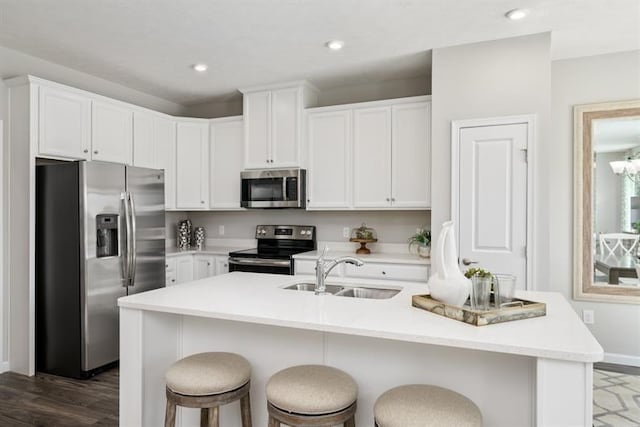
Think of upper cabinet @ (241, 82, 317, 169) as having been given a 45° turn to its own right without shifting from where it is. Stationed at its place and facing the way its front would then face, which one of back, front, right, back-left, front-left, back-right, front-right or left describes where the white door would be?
back-left

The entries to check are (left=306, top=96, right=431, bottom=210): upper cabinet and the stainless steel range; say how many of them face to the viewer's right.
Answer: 0

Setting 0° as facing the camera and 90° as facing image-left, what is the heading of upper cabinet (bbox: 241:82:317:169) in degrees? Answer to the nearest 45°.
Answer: approximately 45°

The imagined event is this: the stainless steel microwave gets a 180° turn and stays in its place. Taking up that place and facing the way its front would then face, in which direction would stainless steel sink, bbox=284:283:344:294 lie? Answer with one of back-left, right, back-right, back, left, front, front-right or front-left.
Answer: back-right

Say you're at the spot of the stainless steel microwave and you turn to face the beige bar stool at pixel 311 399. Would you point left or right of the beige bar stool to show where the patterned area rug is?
left

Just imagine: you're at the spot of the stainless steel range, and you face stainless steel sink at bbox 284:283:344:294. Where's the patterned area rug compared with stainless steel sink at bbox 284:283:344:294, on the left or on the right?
left

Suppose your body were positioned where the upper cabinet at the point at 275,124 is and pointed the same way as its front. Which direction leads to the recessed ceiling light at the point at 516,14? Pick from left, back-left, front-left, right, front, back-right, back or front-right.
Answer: left

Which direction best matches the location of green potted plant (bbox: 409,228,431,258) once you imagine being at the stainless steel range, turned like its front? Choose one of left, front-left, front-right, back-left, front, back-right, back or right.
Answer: left

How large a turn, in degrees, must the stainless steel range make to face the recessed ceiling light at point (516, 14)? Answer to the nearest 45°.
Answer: approximately 90° to its left

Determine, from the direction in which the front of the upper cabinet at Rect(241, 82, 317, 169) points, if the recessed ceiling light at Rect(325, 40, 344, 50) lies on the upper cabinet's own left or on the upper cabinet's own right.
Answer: on the upper cabinet's own left
